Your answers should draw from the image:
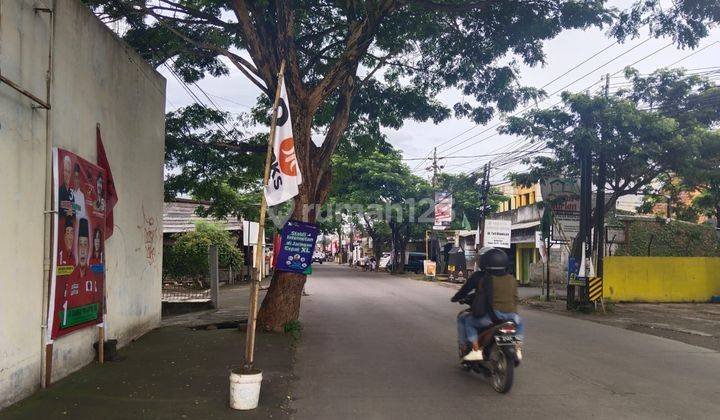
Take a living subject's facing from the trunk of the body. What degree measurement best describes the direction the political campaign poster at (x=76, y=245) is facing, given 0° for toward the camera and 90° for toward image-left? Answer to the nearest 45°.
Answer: approximately 315°

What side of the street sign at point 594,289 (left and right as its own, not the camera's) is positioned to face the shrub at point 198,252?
right

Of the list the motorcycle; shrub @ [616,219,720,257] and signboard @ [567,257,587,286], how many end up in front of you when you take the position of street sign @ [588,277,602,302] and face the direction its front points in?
1

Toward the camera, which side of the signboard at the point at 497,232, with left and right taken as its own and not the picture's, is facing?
front

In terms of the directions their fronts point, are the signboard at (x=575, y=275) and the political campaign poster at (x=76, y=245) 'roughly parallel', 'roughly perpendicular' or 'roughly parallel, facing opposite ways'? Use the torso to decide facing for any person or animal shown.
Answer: roughly perpendicular

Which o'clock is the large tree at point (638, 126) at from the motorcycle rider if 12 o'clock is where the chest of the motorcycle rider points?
The large tree is roughly at 2 o'clock from the motorcycle rider.

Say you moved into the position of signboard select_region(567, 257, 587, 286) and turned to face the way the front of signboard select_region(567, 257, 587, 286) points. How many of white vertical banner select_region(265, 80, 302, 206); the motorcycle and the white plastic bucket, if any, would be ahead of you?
3

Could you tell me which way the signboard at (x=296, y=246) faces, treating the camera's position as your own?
facing the viewer

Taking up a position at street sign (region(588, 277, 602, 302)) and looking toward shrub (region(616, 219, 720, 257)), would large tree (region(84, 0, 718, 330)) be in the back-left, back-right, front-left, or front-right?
back-left

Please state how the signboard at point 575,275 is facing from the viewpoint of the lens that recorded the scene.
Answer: facing the viewer

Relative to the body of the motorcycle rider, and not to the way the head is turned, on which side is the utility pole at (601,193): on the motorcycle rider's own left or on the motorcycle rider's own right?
on the motorcycle rider's own right

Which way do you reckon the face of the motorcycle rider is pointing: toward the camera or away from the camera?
away from the camera
